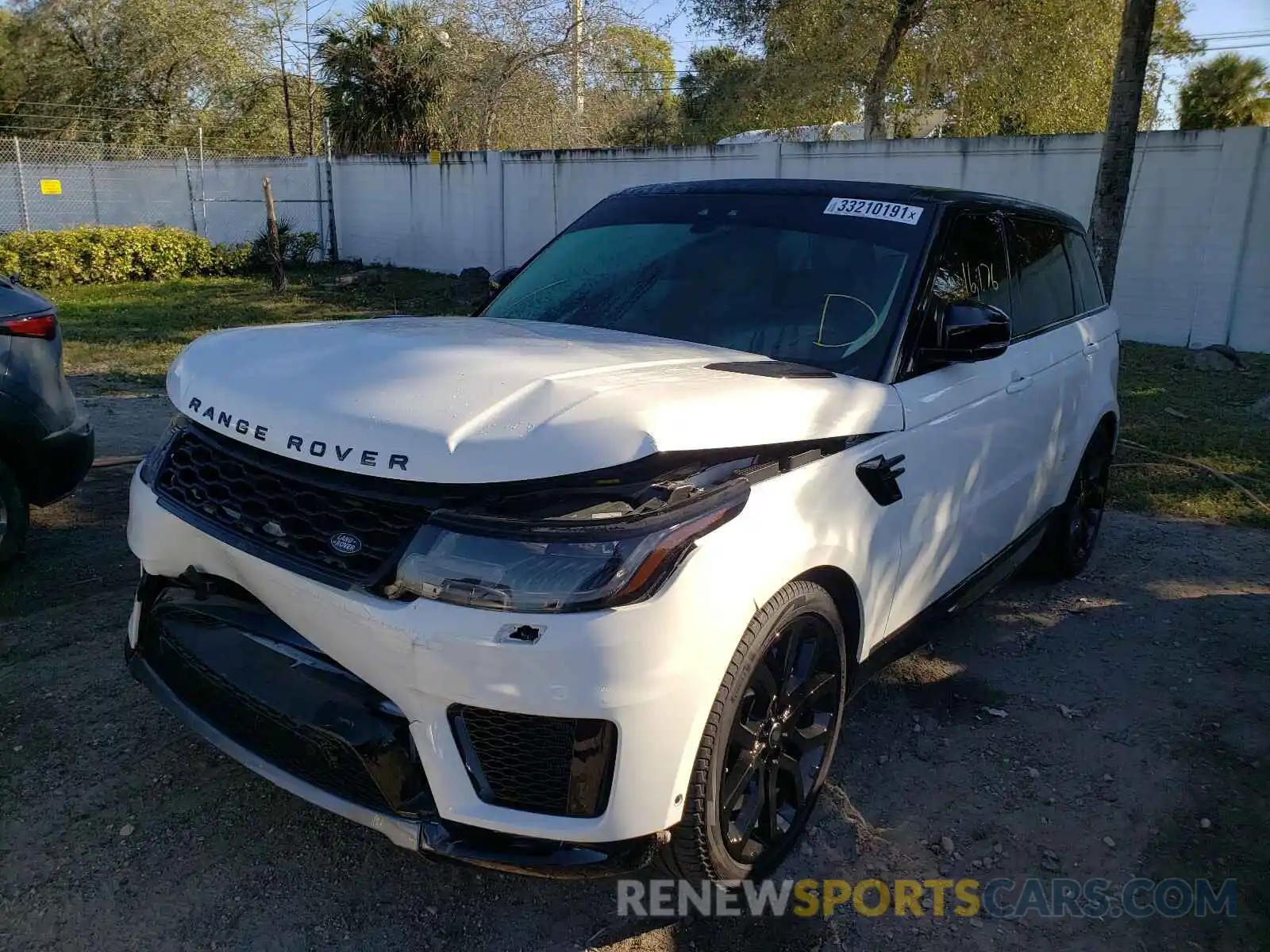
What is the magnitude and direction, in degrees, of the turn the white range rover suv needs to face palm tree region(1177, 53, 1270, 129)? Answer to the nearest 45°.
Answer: approximately 180°

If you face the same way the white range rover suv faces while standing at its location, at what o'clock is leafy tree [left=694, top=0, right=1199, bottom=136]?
The leafy tree is roughly at 5 o'clock from the white range rover suv.

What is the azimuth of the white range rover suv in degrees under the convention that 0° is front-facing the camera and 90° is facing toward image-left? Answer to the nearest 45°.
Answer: approximately 45°

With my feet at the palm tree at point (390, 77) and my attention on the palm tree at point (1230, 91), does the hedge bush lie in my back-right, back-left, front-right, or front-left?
back-right

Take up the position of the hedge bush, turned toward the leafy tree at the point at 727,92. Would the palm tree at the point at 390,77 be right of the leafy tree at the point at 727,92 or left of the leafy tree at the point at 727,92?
left

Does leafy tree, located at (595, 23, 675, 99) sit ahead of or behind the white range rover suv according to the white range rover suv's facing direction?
behind

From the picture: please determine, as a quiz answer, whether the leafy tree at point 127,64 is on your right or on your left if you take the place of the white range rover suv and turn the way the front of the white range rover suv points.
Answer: on your right

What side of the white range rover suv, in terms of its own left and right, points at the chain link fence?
right

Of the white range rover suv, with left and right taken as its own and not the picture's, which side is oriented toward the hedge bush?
right

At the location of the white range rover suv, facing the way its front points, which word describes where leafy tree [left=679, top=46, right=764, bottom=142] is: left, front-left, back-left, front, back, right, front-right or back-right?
back-right
